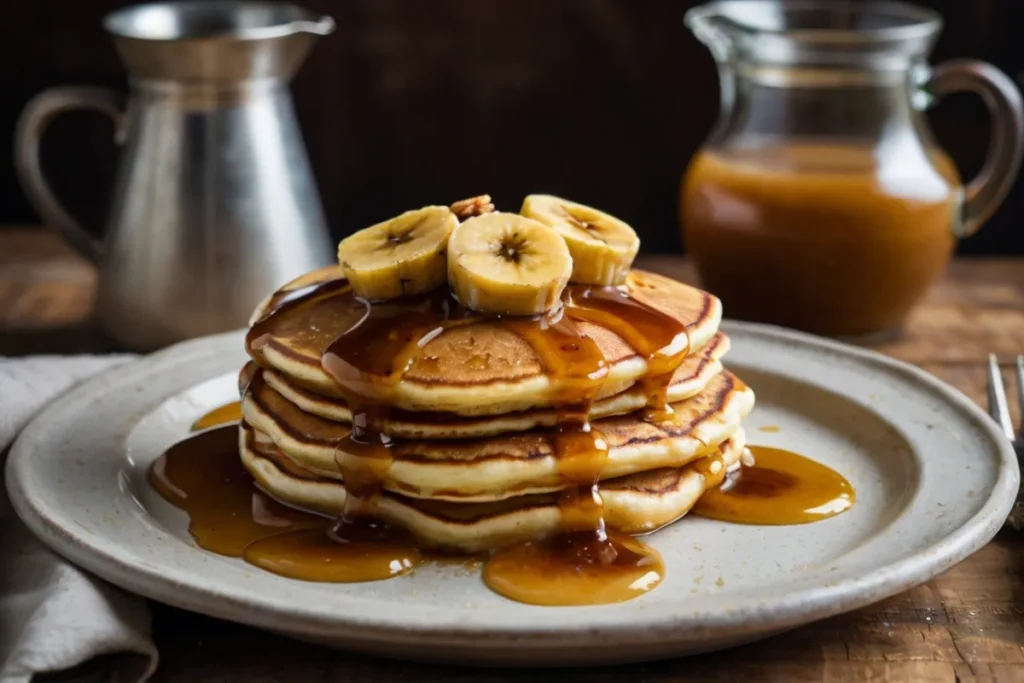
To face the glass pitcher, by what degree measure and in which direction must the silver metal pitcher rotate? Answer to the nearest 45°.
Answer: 0° — it already faces it

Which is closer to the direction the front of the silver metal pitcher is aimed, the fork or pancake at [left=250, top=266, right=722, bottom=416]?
the fork

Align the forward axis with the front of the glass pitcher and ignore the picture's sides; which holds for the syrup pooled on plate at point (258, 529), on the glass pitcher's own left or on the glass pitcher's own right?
on the glass pitcher's own left

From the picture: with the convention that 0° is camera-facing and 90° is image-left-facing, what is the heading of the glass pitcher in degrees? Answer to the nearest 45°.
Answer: approximately 90°

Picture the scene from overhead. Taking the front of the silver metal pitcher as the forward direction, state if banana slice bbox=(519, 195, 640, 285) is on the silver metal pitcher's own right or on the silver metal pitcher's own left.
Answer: on the silver metal pitcher's own right

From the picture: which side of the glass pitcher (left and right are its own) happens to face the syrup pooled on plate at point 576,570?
left

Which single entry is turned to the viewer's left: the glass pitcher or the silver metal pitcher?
the glass pitcher

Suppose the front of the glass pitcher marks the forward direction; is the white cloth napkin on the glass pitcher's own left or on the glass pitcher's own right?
on the glass pitcher's own left

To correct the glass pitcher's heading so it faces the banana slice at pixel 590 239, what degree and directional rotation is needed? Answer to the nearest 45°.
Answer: approximately 90° to its left

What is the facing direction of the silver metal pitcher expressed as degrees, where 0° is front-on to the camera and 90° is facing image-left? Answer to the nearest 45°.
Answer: approximately 270°

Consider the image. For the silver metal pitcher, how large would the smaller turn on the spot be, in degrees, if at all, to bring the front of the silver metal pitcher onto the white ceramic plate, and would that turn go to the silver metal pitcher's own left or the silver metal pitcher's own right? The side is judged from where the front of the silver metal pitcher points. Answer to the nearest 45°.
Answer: approximately 90° to the silver metal pitcher's own right

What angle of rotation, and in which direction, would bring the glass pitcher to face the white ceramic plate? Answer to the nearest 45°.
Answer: approximately 90° to its left

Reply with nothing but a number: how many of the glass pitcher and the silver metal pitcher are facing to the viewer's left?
1
